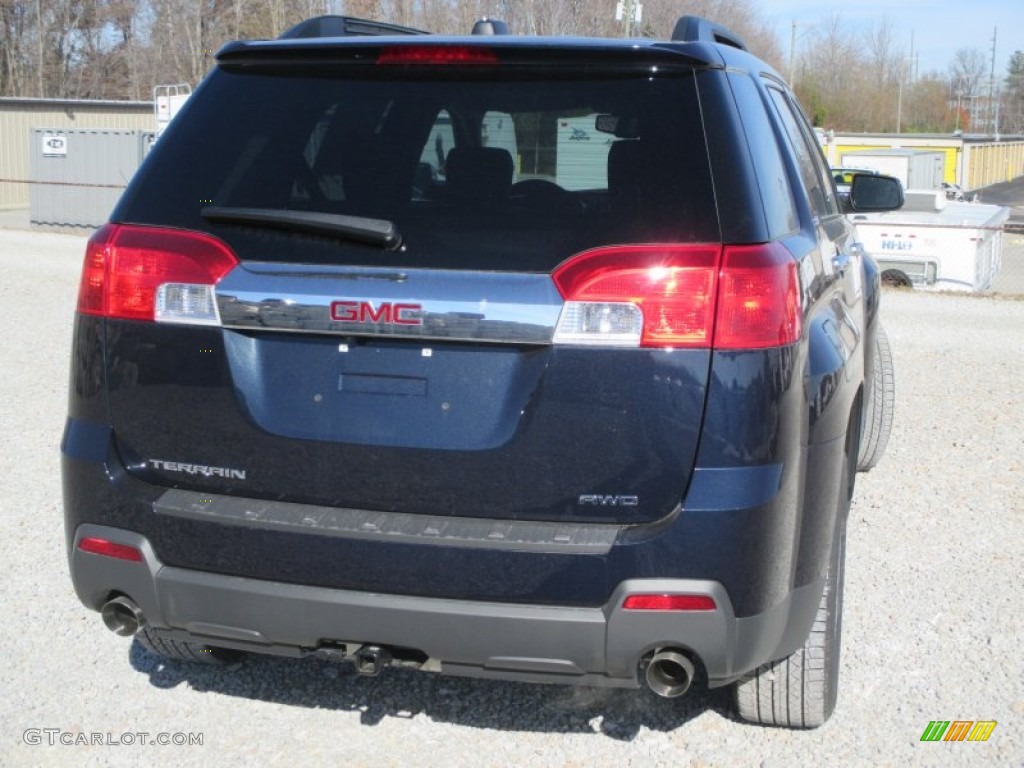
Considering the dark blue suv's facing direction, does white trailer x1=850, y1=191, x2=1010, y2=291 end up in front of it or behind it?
in front

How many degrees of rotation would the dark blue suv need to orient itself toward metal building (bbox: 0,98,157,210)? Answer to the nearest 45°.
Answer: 0° — it already faces it

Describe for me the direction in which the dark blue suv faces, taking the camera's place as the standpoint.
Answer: facing away from the viewer

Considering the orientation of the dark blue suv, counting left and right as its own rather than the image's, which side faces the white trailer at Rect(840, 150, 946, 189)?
front
